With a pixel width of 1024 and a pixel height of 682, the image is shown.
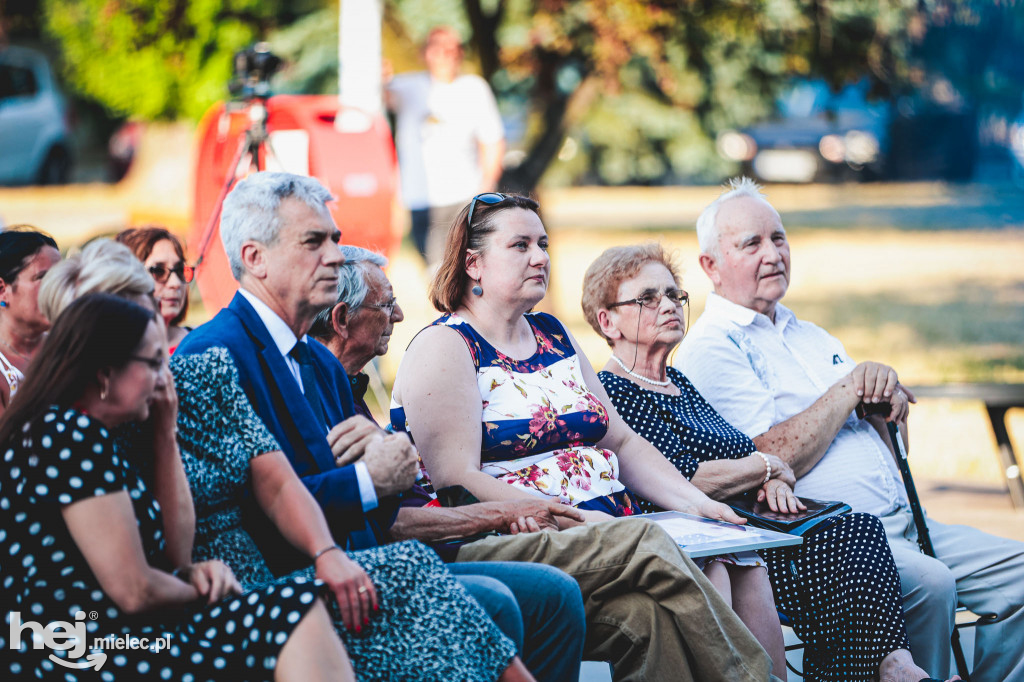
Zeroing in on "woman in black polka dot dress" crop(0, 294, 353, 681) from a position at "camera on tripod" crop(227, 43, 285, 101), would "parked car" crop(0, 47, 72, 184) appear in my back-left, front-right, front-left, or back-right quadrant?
back-right

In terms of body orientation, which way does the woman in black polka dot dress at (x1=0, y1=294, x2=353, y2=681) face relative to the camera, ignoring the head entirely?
to the viewer's right

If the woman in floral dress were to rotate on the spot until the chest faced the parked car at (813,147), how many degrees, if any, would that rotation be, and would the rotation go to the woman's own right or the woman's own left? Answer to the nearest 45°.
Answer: approximately 135° to the woman's own left

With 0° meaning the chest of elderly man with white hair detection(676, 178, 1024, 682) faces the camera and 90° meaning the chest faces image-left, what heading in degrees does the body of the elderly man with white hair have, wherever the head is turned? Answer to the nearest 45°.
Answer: approximately 315°

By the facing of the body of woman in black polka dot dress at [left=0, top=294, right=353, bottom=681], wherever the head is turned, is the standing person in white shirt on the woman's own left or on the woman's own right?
on the woman's own left

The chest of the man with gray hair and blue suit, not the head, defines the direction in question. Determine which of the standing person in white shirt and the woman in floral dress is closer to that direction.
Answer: the woman in floral dress
